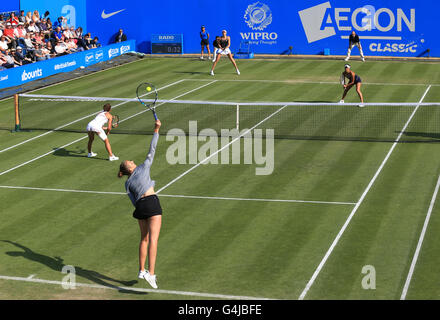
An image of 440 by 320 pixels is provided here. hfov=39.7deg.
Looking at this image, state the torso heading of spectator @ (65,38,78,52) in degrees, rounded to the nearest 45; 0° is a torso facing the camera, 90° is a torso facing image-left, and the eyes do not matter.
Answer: approximately 315°

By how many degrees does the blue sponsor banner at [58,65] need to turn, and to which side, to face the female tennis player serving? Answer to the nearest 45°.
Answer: approximately 45° to its right

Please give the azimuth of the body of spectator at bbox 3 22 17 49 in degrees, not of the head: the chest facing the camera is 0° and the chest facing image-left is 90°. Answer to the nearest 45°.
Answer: approximately 315°

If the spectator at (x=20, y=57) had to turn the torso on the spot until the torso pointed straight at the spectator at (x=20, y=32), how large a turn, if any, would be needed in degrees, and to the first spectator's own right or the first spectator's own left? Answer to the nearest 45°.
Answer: approximately 135° to the first spectator's own left

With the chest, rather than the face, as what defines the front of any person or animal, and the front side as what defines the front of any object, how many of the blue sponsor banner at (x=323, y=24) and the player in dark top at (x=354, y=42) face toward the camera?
2
